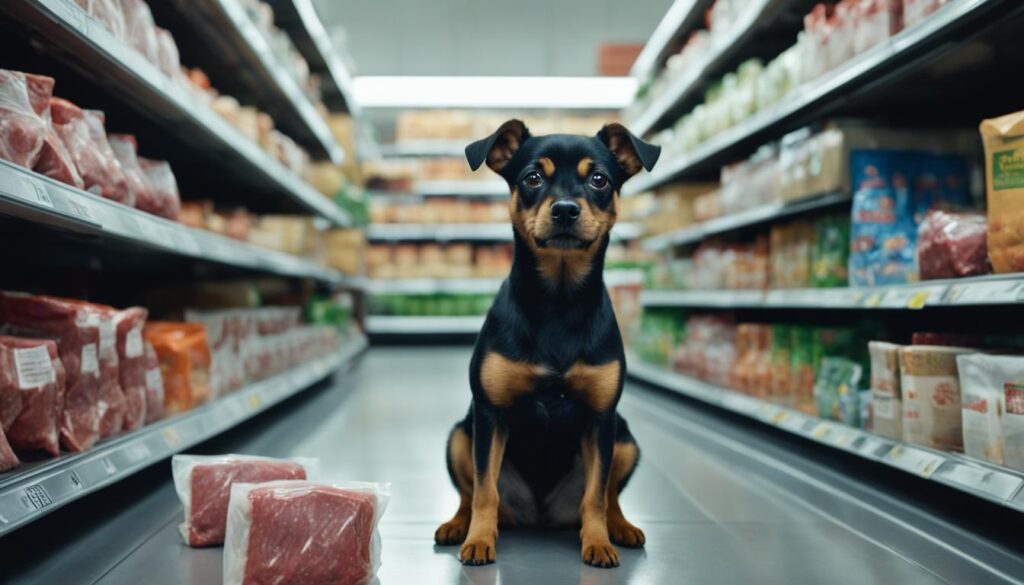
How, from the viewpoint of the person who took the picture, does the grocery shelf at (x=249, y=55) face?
facing to the right of the viewer

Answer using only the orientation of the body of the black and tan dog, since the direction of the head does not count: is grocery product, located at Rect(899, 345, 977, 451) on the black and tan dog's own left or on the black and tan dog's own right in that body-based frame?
on the black and tan dog's own left

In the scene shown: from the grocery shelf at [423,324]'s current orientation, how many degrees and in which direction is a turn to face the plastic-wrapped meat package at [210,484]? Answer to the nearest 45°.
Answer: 0° — it already faces it

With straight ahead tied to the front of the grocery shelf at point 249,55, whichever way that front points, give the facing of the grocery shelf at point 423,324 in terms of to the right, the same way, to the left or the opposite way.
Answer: to the right

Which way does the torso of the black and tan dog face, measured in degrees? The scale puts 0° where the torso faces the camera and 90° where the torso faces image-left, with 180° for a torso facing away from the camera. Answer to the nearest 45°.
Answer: approximately 0°
